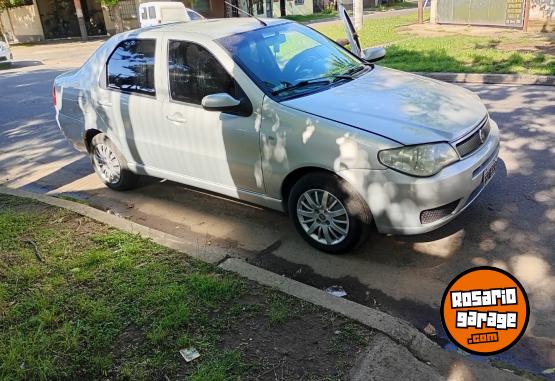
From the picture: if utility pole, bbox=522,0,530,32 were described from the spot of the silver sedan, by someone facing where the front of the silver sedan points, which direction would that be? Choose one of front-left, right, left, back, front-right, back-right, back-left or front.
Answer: left

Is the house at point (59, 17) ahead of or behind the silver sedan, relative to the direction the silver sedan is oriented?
behind

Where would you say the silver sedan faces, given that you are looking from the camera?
facing the viewer and to the right of the viewer

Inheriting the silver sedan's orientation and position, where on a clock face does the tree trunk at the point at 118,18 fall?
The tree trunk is roughly at 7 o'clock from the silver sedan.

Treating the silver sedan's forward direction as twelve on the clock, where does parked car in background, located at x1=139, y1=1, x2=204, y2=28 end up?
The parked car in background is roughly at 7 o'clock from the silver sedan.
